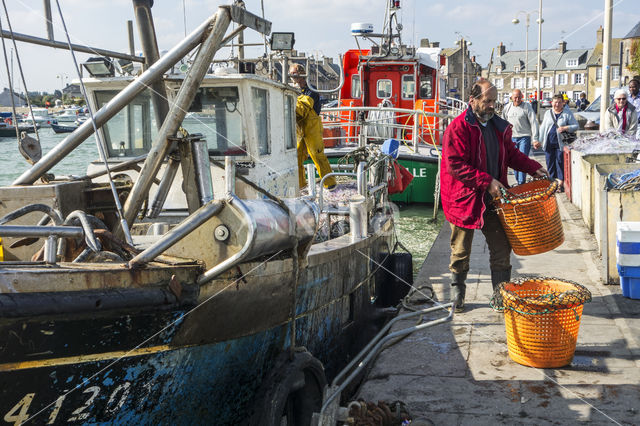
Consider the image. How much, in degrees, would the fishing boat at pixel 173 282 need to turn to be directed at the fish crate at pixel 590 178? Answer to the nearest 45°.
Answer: approximately 180°

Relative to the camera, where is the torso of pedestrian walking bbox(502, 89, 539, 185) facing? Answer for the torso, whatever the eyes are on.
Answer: toward the camera

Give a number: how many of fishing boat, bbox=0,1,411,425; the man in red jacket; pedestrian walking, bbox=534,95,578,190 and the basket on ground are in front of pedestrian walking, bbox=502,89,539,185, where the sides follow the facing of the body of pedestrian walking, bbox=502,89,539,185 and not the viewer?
3

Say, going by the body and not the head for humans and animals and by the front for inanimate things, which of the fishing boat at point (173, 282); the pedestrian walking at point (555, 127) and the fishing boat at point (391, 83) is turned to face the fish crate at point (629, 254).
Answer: the pedestrian walking

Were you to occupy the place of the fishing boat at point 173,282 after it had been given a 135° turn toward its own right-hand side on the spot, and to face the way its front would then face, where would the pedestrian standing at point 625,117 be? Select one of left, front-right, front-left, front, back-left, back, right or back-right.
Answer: front-right

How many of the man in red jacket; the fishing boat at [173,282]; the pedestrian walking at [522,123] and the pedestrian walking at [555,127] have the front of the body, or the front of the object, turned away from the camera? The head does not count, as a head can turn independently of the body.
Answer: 0

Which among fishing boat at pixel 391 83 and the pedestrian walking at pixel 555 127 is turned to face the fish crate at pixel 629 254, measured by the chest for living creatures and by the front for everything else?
the pedestrian walking

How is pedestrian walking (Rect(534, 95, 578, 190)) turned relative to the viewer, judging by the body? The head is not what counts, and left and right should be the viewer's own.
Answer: facing the viewer

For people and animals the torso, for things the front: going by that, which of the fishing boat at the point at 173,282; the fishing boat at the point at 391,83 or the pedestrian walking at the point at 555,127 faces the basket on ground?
the pedestrian walking

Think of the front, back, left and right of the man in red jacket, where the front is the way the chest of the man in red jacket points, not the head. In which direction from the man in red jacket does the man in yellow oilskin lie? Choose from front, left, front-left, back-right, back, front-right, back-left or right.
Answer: back

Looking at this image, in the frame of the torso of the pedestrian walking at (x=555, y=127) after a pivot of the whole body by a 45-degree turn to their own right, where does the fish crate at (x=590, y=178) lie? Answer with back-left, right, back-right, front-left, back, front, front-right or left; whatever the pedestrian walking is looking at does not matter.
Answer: front-left

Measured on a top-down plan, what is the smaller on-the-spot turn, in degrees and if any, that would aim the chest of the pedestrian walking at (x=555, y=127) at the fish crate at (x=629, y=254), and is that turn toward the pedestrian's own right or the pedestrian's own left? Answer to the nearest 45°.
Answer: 0° — they already face it
